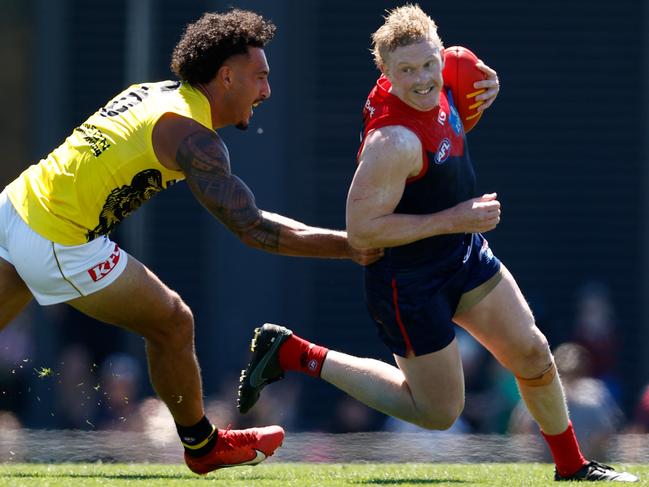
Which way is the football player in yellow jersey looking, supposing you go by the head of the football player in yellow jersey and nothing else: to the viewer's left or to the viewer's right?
to the viewer's right

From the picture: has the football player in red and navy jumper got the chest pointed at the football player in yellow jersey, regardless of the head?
no

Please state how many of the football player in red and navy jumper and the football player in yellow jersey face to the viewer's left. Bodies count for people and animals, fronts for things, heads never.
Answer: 0

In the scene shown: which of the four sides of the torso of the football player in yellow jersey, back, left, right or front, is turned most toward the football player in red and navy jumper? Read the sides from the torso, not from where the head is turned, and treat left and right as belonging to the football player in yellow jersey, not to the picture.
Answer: front

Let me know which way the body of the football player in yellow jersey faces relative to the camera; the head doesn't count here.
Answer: to the viewer's right
